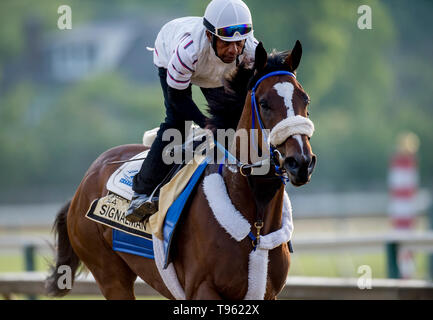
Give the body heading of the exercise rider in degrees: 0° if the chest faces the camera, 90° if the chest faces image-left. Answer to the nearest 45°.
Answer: approximately 315°

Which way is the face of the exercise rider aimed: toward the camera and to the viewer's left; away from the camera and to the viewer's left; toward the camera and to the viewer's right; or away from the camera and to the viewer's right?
toward the camera and to the viewer's right

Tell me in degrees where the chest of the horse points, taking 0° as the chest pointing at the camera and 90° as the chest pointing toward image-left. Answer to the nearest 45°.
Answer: approximately 315°
